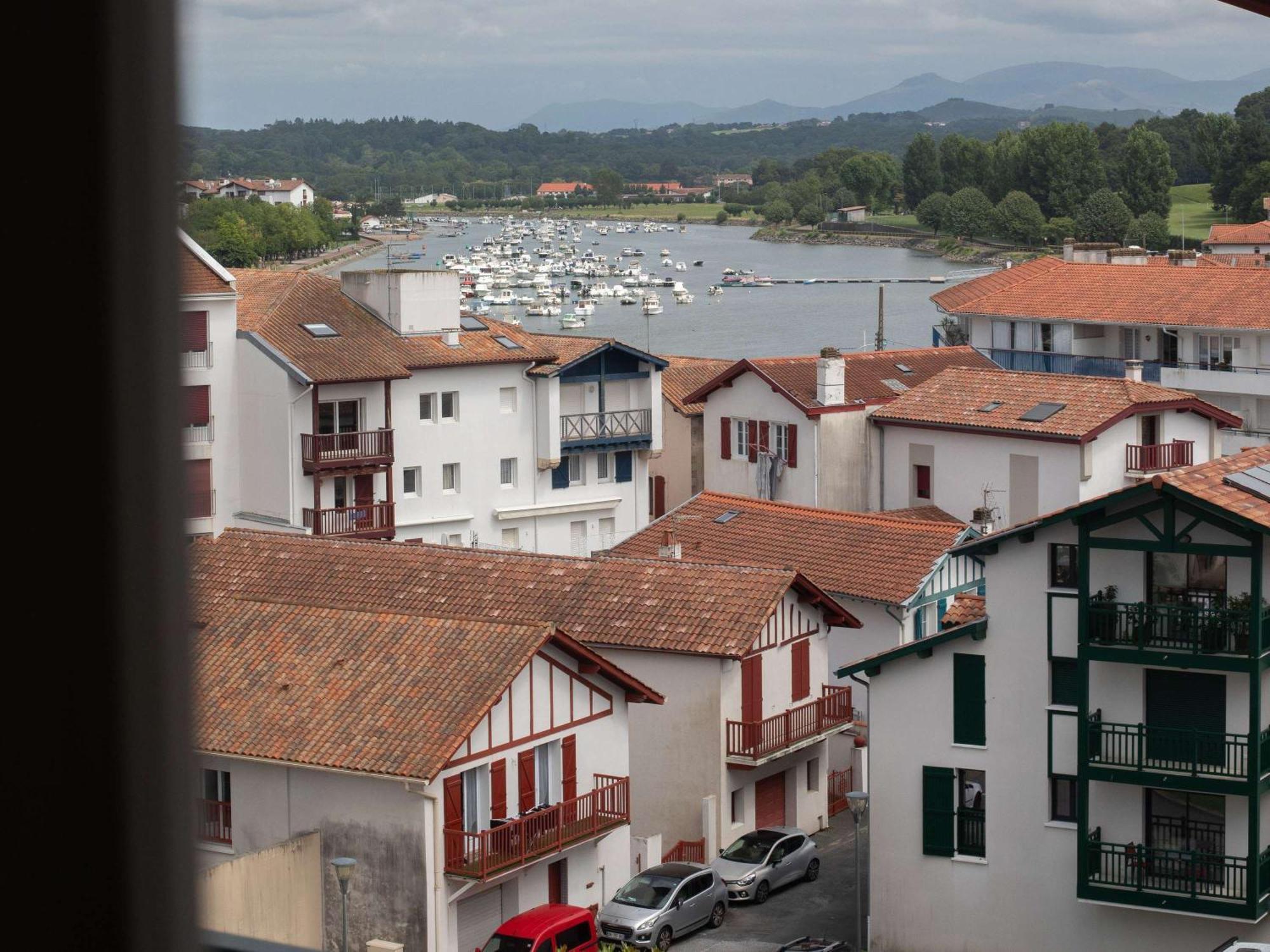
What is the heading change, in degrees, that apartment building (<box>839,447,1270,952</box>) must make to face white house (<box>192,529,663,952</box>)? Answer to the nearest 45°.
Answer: approximately 90° to its right

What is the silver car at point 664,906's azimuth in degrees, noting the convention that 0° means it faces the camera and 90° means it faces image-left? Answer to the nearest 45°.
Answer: approximately 45°

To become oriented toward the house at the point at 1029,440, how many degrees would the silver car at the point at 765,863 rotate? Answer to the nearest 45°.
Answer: approximately 135° to its right

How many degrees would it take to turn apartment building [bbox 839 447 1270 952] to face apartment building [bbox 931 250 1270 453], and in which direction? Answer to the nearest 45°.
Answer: approximately 180°

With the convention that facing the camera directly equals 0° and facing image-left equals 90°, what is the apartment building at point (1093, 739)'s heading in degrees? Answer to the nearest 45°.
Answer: approximately 0°

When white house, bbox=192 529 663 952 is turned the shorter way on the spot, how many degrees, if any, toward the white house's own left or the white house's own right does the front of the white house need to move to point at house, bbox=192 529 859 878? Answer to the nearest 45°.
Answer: approximately 90° to the white house's own left
